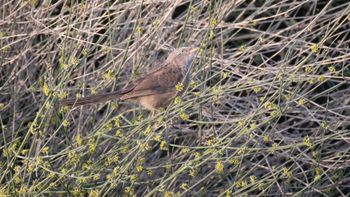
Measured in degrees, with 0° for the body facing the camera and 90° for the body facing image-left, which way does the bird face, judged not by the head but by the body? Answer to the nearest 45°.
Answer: approximately 270°
